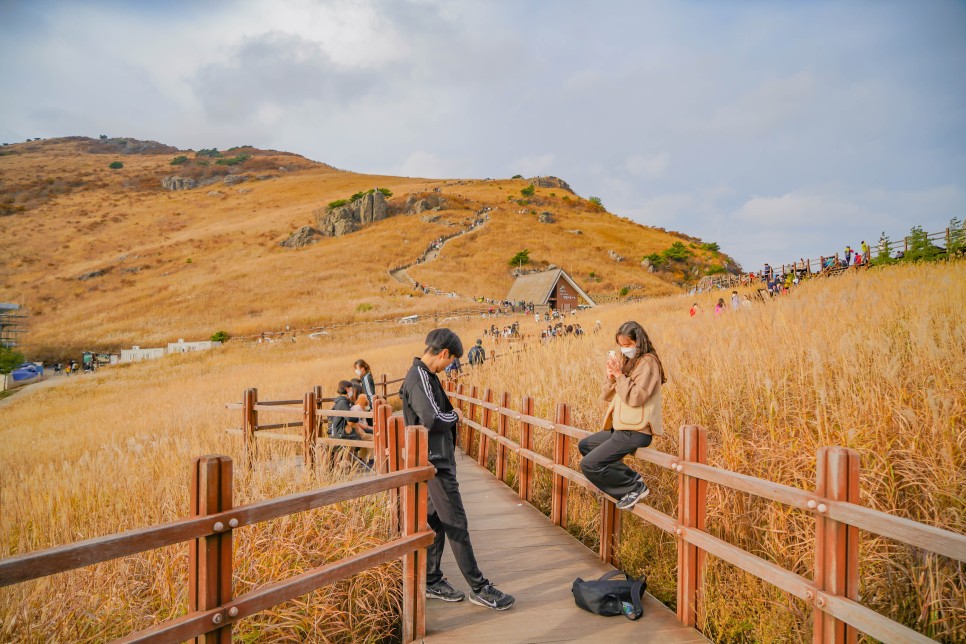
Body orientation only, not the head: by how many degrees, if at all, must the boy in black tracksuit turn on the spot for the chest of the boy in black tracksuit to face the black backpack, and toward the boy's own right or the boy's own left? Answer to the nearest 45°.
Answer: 0° — they already face it

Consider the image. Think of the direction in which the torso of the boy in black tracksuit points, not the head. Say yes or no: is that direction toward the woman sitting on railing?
yes

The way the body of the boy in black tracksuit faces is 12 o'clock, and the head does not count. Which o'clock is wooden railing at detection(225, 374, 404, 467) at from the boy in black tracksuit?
The wooden railing is roughly at 8 o'clock from the boy in black tracksuit.

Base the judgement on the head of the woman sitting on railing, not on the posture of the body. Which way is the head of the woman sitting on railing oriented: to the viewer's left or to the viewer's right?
to the viewer's left

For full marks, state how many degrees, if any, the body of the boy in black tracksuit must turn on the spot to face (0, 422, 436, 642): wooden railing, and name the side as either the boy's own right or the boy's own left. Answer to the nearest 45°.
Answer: approximately 135° to the boy's own right

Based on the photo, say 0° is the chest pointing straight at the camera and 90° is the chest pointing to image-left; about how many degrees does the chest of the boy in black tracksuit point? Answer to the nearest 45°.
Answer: approximately 270°
